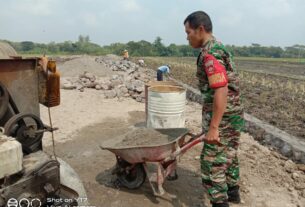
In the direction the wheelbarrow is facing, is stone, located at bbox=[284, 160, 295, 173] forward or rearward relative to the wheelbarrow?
rearward

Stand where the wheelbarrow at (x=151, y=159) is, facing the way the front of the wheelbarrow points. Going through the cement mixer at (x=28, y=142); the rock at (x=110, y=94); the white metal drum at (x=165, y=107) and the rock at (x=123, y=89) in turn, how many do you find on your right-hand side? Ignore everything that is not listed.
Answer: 3

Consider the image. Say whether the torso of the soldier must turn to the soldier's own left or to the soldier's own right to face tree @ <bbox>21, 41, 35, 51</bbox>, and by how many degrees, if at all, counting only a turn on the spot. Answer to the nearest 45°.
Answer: approximately 45° to the soldier's own right

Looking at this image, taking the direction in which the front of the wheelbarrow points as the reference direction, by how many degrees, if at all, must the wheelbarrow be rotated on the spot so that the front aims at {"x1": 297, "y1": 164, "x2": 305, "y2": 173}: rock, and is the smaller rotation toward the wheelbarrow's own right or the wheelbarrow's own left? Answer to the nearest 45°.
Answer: approximately 180°

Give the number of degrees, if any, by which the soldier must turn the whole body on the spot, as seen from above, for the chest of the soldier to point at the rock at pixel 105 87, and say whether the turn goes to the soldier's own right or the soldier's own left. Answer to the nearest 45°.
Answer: approximately 45° to the soldier's own right

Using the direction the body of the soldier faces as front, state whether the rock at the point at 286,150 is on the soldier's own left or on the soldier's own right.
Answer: on the soldier's own right

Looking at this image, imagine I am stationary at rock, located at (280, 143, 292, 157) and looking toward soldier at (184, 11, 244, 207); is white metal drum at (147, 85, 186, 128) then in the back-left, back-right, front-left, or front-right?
front-right

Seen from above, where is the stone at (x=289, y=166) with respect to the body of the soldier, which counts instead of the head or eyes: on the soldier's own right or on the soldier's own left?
on the soldier's own right

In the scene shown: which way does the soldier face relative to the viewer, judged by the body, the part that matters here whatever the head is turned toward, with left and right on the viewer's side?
facing to the left of the viewer

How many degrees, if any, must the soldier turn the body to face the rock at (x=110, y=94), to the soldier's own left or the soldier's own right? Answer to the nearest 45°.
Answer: approximately 45° to the soldier's own right

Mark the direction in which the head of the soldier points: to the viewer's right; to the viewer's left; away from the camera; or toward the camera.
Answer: to the viewer's left

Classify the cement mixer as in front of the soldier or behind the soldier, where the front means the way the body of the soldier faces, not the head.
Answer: in front

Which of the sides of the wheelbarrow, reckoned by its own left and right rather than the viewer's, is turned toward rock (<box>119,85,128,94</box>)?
right

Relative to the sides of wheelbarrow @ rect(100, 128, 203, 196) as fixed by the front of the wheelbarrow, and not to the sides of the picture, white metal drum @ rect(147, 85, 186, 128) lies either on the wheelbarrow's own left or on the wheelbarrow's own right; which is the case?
on the wheelbarrow's own right

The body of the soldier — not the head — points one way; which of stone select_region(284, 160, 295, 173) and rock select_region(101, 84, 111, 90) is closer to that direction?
the rock

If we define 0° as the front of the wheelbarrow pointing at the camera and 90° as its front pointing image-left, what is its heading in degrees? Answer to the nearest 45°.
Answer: approximately 90°
